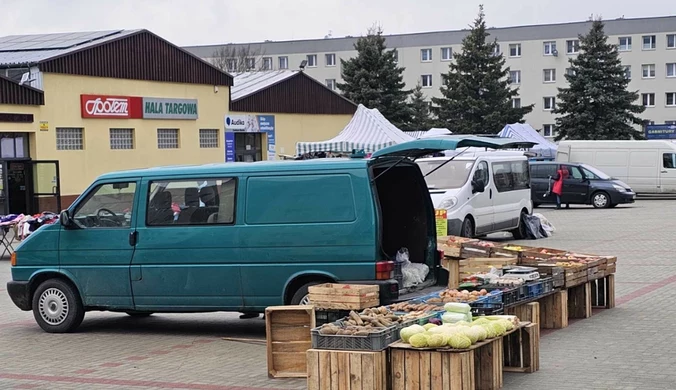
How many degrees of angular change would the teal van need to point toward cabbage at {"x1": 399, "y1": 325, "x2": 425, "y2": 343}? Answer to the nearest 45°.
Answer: approximately 135° to its left

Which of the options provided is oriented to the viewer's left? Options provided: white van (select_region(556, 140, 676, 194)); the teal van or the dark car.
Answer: the teal van

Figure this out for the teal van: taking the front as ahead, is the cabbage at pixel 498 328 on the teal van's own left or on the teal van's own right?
on the teal van's own left

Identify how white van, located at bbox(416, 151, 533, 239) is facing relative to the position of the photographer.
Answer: facing the viewer and to the left of the viewer

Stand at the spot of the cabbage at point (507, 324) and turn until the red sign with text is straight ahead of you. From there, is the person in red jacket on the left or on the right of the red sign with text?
right

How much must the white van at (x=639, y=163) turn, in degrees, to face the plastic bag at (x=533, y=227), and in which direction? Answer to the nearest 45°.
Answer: approximately 90° to its right

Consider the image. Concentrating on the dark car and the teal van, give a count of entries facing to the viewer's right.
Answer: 1

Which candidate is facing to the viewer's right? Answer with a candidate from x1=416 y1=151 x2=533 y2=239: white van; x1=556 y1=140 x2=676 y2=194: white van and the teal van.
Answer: x1=556 y1=140 x2=676 y2=194: white van

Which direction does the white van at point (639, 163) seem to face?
to the viewer's right

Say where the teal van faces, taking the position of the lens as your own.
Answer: facing to the left of the viewer

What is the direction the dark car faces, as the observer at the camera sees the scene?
facing to the right of the viewer

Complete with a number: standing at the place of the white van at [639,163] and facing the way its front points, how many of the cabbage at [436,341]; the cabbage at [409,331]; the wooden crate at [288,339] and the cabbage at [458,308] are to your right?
4

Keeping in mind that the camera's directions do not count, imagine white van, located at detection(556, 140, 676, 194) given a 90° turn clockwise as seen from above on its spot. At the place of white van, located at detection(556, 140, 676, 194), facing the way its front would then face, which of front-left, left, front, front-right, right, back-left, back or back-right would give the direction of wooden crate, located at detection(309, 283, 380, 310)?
front

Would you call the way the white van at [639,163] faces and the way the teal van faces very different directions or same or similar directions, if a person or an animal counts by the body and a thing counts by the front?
very different directions

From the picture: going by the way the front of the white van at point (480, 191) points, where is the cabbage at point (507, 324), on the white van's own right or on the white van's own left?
on the white van's own left

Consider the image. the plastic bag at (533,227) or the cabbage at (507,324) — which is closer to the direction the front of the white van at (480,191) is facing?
the cabbage

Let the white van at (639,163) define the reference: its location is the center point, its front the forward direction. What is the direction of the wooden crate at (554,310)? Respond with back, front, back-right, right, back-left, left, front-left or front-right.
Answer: right
